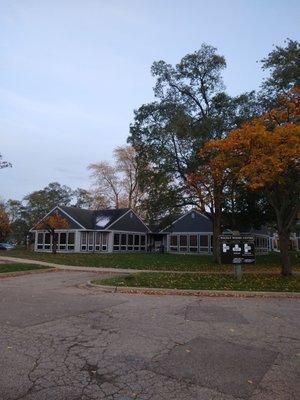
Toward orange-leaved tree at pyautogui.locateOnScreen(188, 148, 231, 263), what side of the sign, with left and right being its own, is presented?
back

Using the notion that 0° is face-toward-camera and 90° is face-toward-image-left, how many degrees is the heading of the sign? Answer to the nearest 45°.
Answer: approximately 0°

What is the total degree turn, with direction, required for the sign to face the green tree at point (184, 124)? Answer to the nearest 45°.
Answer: approximately 180°

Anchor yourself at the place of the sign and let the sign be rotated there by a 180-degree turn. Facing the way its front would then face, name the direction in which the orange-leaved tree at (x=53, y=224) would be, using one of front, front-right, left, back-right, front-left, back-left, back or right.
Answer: front-left
